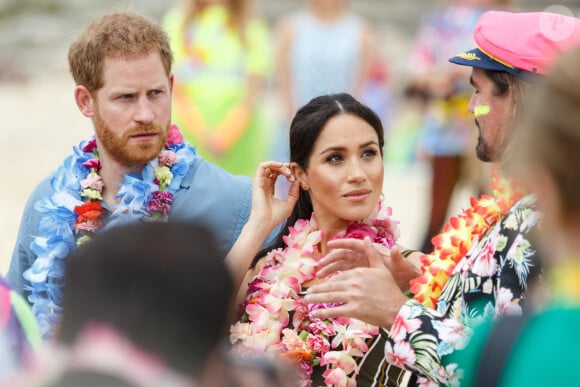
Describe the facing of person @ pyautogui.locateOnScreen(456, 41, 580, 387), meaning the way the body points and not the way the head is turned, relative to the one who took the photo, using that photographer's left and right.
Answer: facing away from the viewer and to the left of the viewer

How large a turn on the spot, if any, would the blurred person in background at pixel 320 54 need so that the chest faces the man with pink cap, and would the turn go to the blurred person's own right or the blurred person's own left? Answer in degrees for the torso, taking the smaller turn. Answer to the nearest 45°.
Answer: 0° — they already face them

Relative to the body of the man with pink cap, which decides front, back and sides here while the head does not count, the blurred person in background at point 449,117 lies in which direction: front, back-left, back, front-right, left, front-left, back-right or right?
right

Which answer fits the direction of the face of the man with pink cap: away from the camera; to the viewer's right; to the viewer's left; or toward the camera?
to the viewer's left

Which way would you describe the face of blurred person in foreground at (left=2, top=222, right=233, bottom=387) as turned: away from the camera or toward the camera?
away from the camera

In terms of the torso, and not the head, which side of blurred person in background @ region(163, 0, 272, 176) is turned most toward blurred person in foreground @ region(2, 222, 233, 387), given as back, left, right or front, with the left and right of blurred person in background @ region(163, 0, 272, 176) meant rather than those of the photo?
front

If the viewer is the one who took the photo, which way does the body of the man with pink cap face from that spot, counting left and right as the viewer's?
facing to the left of the viewer

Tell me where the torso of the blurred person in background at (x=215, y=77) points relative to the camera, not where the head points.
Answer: toward the camera

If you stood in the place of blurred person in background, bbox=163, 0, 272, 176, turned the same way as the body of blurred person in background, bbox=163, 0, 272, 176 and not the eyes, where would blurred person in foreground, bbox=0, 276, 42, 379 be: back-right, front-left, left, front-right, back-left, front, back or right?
front

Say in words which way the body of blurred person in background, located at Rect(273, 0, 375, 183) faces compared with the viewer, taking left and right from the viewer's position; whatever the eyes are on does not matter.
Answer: facing the viewer
